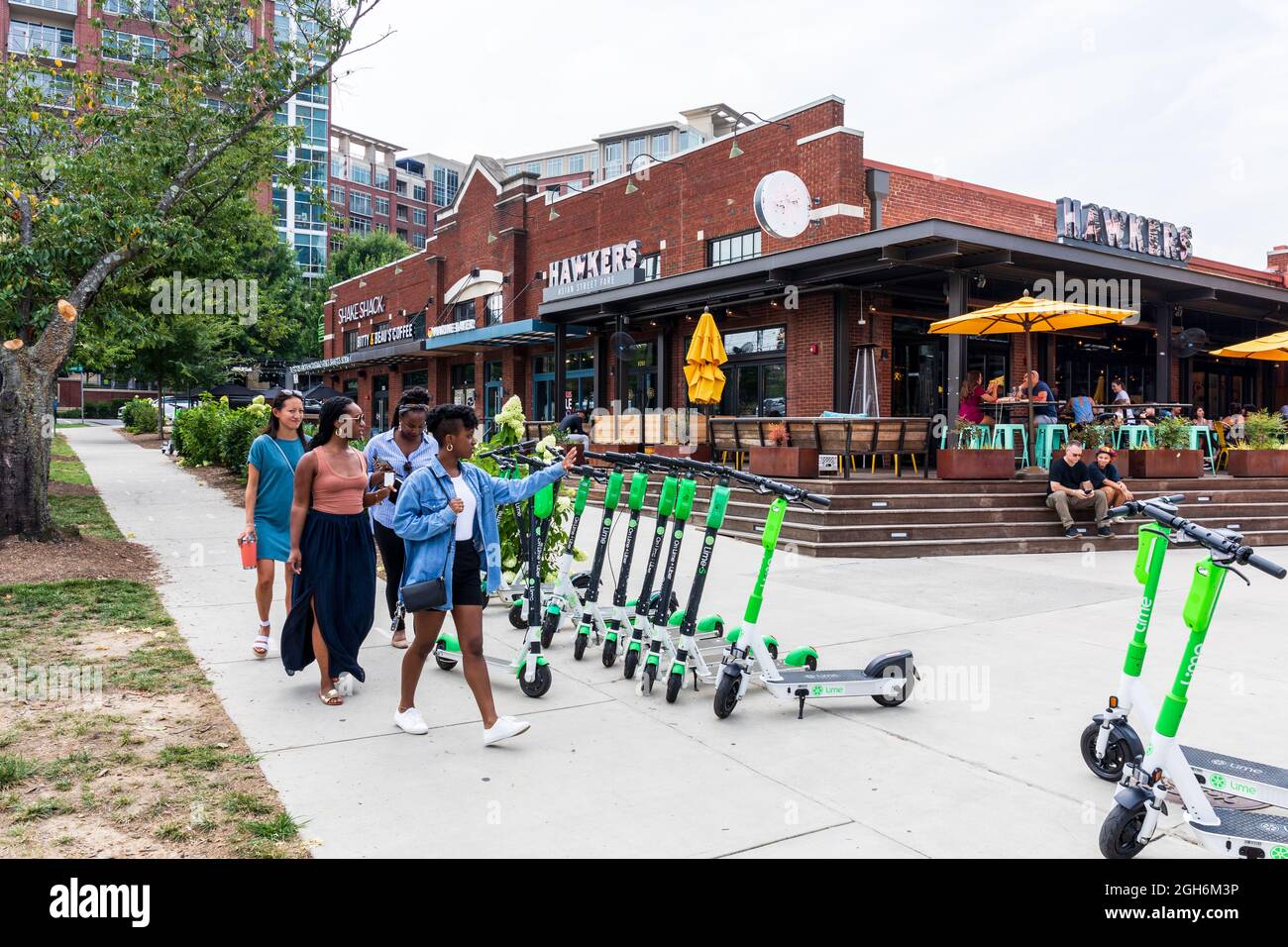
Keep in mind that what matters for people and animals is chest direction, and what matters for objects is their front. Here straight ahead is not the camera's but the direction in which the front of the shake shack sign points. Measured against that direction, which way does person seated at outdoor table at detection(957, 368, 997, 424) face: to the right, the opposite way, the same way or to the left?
to the left

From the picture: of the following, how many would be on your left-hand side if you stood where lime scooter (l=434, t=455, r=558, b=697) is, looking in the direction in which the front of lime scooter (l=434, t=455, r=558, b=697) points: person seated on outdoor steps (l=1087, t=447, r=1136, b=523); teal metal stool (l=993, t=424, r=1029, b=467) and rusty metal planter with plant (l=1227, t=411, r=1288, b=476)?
3

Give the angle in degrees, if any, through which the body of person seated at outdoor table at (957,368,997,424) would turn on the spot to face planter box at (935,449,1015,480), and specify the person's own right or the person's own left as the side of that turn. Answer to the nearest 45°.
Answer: approximately 90° to the person's own right

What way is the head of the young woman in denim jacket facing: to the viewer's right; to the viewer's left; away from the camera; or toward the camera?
to the viewer's right

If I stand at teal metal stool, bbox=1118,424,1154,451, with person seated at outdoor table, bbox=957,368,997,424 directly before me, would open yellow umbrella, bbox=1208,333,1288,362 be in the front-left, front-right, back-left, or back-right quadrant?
back-right

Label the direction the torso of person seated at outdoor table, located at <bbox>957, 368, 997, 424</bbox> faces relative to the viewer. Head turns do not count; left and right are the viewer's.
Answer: facing to the right of the viewer

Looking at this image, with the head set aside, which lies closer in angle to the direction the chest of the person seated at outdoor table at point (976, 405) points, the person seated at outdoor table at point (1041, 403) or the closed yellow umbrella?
the person seated at outdoor table

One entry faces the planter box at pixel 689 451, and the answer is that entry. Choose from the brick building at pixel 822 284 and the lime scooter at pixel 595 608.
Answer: the brick building

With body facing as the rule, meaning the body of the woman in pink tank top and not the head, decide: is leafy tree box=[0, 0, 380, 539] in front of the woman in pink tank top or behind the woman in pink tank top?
behind

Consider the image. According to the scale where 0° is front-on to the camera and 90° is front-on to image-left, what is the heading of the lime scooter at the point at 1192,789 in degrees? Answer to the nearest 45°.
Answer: approximately 45°
